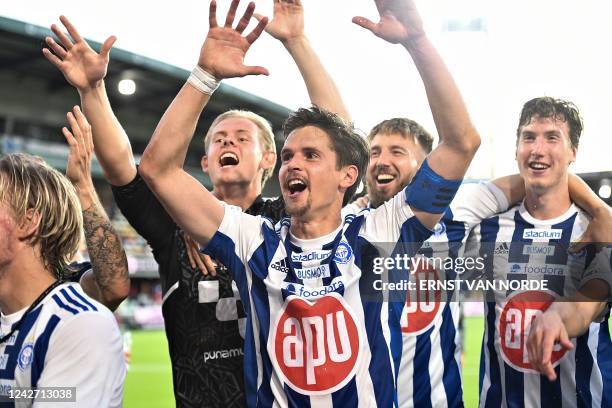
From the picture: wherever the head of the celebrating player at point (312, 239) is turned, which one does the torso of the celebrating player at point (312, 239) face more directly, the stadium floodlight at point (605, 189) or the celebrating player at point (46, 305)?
the celebrating player

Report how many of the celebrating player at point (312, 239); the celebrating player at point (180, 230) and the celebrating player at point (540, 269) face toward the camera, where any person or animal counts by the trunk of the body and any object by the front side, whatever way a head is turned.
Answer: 3

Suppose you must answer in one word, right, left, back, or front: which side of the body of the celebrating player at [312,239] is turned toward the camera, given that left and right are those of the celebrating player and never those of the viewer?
front

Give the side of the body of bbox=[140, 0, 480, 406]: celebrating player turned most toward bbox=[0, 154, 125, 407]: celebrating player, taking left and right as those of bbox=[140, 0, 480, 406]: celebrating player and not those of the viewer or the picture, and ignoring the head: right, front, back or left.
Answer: right

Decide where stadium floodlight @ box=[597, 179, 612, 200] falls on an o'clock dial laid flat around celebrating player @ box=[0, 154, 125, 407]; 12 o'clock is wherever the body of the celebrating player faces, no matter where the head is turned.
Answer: The stadium floodlight is roughly at 7 o'clock from the celebrating player.

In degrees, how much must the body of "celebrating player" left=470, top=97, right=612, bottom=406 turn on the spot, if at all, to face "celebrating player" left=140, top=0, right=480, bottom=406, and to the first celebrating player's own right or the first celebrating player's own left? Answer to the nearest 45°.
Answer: approximately 45° to the first celebrating player's own right

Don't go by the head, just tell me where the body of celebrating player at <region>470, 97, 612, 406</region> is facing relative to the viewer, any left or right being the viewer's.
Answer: facing the viewer

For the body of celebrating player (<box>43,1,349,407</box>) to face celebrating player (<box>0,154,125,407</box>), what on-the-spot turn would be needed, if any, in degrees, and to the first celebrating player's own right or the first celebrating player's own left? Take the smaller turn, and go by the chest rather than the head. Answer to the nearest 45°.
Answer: approximately 45° to the first celebrating player's own right

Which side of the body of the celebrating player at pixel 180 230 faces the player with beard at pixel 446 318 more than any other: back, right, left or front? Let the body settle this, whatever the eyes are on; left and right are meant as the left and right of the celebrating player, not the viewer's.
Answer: left
